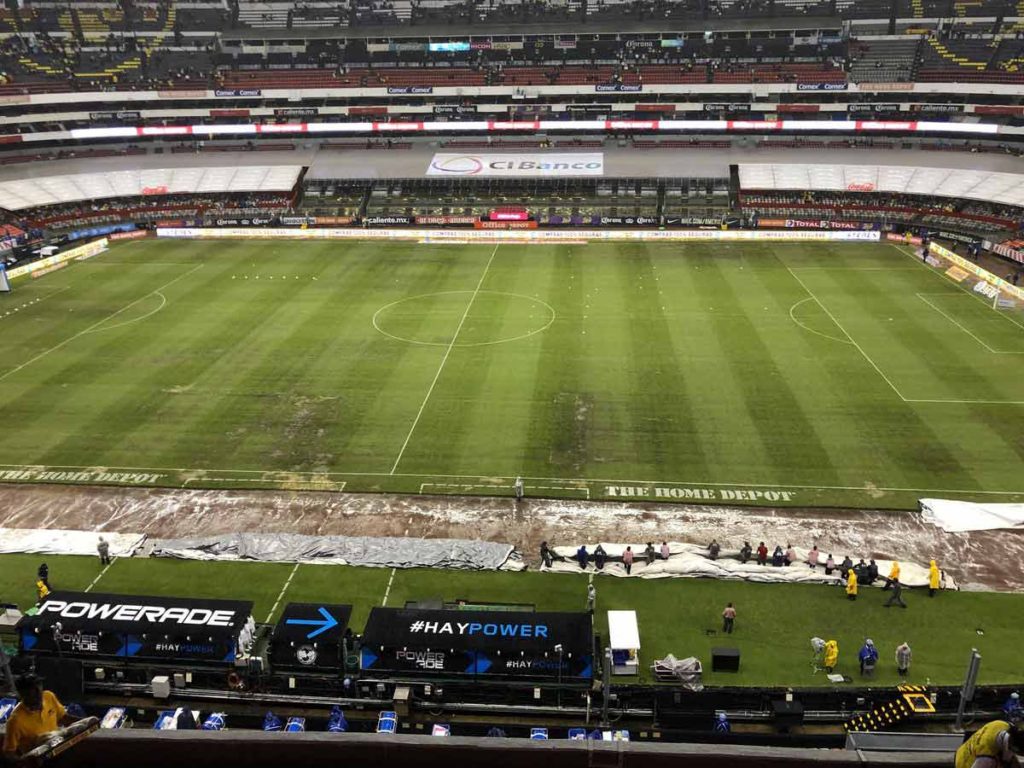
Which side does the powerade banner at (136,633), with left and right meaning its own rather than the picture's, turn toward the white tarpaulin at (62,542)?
back

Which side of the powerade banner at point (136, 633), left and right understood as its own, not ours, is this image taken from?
front

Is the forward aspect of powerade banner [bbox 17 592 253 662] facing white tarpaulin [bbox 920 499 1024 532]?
no

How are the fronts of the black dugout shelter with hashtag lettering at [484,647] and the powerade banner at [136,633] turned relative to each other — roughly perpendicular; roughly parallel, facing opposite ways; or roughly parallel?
roughly parallel

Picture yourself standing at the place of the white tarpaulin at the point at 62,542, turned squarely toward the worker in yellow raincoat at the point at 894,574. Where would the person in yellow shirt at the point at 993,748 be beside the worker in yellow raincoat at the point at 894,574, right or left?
right

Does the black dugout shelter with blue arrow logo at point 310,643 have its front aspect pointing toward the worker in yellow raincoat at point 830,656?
no

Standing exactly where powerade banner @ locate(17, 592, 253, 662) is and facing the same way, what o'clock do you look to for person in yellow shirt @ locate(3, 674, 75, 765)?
The person in yellow shirt is roughly at 12 o'clock from the powerade banner.

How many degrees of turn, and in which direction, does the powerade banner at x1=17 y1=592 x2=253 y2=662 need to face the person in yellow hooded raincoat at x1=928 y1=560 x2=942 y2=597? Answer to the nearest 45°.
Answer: approximately 90° to its left

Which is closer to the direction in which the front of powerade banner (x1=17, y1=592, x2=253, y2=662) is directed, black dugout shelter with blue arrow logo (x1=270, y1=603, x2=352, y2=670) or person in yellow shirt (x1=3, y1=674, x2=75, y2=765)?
the person in yellow shirt

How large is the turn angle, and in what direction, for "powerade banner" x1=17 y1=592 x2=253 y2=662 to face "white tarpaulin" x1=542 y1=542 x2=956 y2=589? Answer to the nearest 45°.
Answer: approximately 90° to its left

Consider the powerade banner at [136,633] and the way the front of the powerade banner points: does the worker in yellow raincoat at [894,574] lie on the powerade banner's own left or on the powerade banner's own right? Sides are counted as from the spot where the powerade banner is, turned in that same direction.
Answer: on the powerade banner's own left
